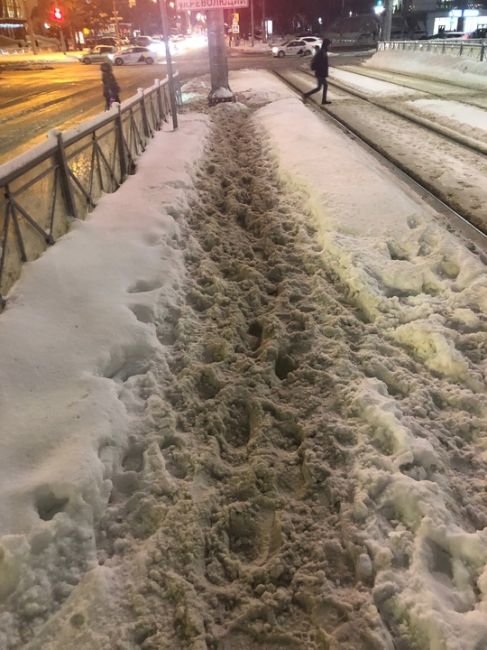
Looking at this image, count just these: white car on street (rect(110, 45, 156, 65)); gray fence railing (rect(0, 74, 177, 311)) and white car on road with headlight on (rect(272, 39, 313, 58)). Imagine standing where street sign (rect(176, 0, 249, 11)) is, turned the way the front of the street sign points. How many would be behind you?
2

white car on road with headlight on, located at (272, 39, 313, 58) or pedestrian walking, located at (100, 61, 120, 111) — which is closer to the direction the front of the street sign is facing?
the pedestrian walking

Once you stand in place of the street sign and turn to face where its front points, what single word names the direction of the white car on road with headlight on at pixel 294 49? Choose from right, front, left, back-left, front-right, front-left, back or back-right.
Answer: back

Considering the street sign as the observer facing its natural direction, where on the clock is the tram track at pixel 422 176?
The tram track is roughly at 11 o'clock from the street sign.

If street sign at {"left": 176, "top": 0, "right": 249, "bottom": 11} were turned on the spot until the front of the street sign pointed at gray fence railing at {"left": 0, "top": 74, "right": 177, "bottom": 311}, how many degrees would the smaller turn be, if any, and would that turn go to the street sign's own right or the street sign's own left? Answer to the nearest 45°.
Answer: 0° — it already faces it

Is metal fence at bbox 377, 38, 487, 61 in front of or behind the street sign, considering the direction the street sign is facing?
behind

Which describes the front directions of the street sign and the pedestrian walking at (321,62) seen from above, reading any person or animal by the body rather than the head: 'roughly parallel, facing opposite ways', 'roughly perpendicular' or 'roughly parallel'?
roughly perpendicular

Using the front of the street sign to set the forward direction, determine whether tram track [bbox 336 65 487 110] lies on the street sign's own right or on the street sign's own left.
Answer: on the street sign's own left

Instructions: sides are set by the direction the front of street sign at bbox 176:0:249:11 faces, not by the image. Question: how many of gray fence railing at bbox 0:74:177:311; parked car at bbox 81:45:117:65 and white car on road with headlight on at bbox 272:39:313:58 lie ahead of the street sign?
1
